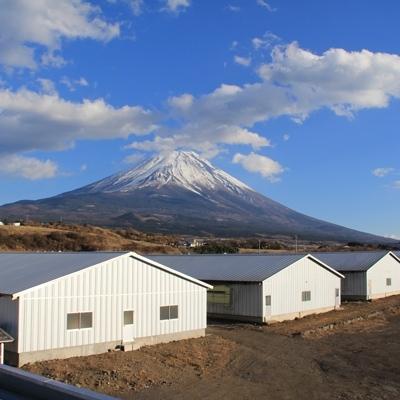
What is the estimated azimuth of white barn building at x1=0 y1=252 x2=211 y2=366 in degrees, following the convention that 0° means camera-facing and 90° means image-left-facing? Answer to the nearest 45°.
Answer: approximately 315°

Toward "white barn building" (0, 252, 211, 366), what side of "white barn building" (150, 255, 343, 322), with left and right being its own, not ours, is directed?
right

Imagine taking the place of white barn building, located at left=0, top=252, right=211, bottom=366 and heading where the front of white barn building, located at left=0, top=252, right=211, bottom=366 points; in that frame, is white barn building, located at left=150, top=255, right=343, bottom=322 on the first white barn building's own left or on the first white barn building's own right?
on the first white barn building's own left

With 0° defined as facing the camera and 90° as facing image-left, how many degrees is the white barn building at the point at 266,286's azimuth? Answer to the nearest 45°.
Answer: approximately 315°
